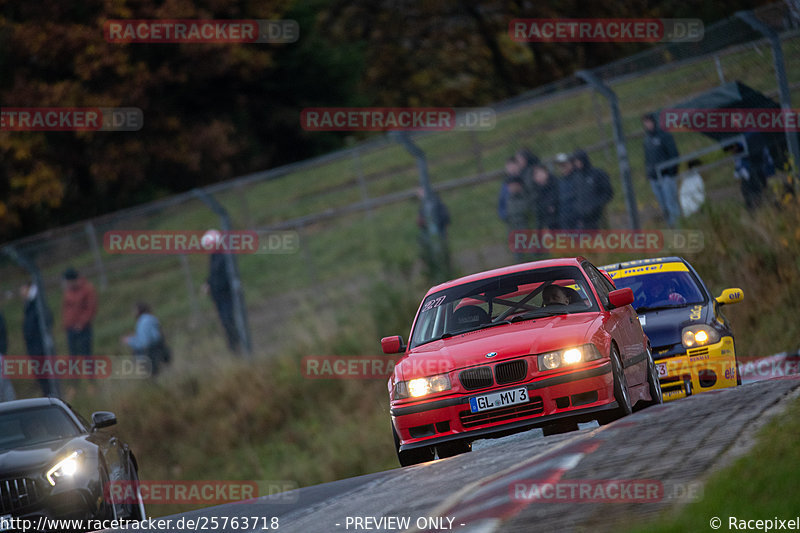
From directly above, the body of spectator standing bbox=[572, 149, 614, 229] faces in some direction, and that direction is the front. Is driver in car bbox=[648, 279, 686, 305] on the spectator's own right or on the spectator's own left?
on the spectator's own left

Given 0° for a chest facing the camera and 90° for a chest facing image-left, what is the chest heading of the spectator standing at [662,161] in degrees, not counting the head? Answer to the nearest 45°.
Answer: approximately 45°

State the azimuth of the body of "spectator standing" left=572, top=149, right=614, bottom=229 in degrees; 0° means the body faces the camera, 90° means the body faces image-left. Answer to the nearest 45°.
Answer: approximately 45°

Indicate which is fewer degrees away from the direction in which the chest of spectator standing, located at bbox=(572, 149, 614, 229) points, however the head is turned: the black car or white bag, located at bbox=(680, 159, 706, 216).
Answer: the black car

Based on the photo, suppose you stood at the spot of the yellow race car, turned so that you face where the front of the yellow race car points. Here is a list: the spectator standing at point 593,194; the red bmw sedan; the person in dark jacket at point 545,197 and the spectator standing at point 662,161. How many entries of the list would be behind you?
3

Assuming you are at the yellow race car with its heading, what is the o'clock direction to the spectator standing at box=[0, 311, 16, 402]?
The spectator standing is roughly at 4 o'clock from the yellow race car.

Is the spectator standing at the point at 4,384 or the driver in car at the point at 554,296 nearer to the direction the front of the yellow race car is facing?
the driver in car

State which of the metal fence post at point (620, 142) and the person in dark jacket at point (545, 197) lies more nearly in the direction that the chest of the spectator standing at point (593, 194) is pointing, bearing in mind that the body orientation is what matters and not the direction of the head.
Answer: the person in dark jacket

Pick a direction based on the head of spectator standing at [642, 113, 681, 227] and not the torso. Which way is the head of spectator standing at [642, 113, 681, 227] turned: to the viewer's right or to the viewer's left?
to the viewer's left
